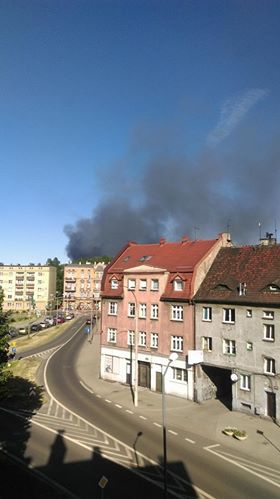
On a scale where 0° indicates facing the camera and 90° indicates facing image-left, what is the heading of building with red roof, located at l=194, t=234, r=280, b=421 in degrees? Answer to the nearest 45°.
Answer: approximately 45°
